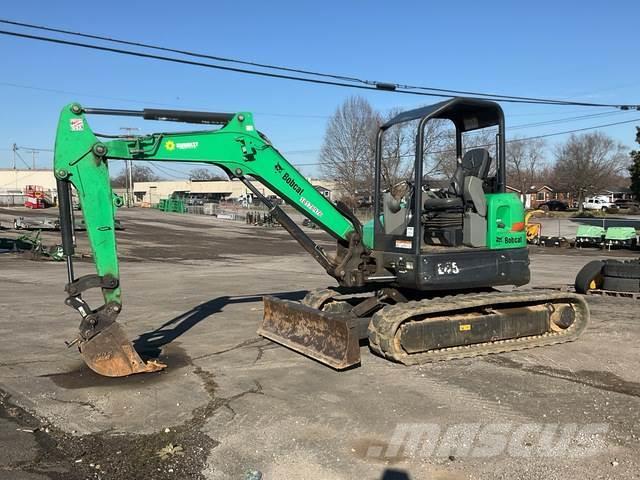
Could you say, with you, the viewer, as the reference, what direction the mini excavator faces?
facing the viewer and to the left of the viewer

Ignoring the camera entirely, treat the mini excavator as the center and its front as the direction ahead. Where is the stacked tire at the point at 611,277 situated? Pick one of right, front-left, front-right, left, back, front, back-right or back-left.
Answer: back
